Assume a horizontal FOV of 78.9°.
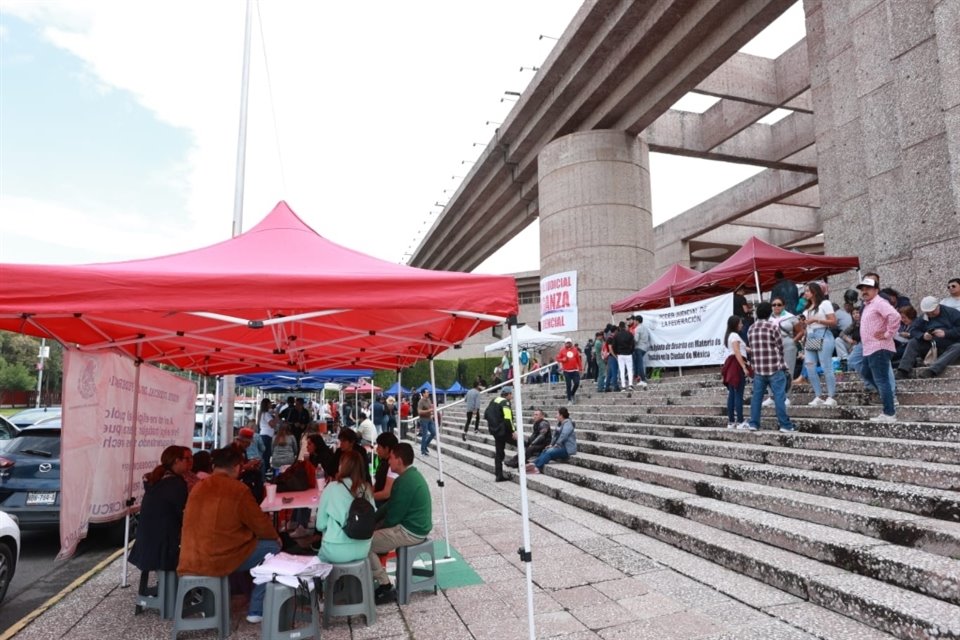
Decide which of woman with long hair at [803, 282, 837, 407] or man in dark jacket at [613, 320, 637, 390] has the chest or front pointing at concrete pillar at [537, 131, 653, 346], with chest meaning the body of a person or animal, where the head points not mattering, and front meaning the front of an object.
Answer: the man in dark jacket

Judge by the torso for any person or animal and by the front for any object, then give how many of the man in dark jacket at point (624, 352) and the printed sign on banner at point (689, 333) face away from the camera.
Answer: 1

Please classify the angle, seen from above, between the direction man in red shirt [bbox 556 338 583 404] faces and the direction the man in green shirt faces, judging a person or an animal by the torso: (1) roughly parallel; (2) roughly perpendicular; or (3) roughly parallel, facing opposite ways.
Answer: roughly perpendicular

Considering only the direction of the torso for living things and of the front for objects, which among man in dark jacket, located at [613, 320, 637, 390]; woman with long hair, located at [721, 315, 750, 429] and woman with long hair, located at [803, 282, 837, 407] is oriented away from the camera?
the man in dark jacket

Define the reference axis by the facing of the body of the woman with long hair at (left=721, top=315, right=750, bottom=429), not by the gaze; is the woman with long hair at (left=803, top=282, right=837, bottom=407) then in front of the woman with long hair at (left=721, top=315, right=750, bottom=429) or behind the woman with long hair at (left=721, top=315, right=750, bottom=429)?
in front

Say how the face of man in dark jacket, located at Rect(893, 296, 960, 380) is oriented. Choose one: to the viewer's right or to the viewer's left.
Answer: to the viewer's left

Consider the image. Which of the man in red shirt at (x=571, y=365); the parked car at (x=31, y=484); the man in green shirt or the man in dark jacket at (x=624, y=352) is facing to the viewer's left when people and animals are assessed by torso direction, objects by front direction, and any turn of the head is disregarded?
the man in green shirt

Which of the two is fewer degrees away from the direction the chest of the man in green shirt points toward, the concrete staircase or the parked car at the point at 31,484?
the parked car

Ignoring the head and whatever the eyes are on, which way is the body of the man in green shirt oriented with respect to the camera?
to the viewer's left

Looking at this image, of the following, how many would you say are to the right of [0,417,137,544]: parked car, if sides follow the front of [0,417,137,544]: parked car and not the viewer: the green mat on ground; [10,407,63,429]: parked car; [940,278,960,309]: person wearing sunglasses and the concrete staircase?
3

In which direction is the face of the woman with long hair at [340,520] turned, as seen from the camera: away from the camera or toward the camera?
away from the camera
